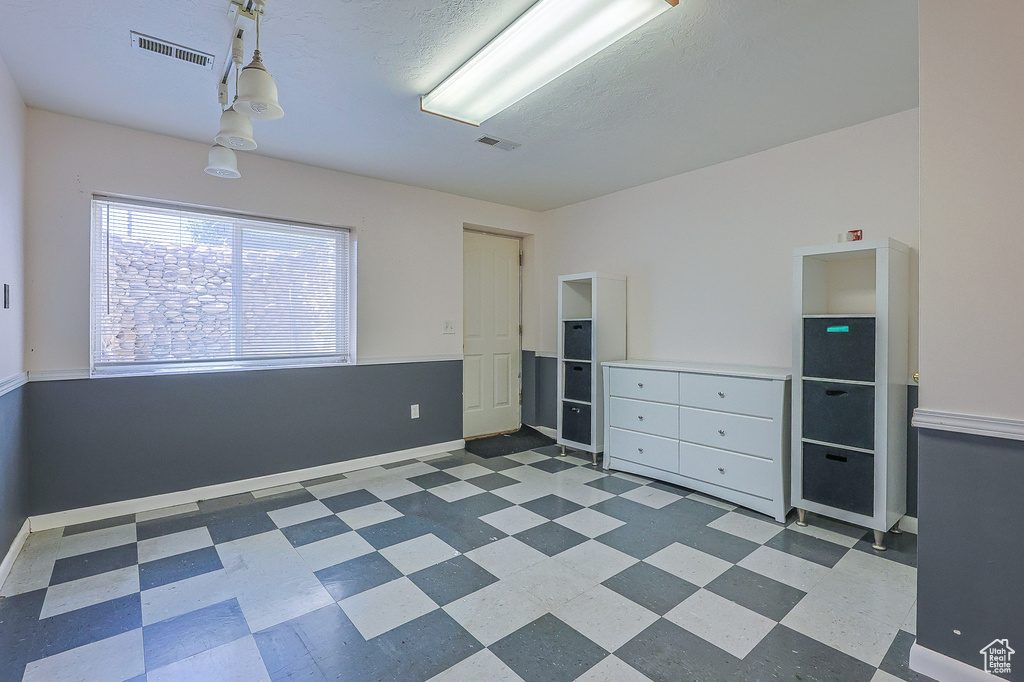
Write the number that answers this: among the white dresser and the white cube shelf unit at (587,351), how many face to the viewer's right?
0

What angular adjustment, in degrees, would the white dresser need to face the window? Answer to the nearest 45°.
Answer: approximately 45° to its right

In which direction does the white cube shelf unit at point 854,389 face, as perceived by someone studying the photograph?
facing the viewer and to the left of the viewer

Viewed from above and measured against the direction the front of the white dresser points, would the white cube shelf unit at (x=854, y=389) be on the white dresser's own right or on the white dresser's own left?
on the white dresser's own left

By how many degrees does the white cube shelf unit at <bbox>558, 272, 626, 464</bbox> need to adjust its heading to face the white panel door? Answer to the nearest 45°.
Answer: approximately 90° to its right

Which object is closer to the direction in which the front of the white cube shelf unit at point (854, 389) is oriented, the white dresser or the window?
the window

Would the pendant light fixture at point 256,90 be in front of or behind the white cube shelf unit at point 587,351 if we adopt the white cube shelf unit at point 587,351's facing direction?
in front

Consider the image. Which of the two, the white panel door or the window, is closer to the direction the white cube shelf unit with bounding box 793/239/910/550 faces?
the window

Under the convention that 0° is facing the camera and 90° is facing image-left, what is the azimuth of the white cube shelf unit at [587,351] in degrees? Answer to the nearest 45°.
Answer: approximately 45°

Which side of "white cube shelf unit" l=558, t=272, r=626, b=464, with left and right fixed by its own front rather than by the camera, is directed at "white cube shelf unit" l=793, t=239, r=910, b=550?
left
